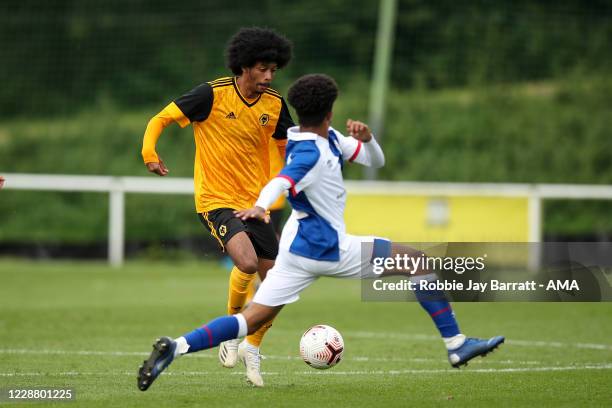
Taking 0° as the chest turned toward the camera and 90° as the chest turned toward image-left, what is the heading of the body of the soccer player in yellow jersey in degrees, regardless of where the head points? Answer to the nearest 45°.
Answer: approximately 315°

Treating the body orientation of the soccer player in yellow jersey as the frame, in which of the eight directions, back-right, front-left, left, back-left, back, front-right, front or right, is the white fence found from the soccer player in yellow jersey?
back-left

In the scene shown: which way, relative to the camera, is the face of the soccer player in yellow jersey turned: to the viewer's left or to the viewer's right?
to the viewer's right
